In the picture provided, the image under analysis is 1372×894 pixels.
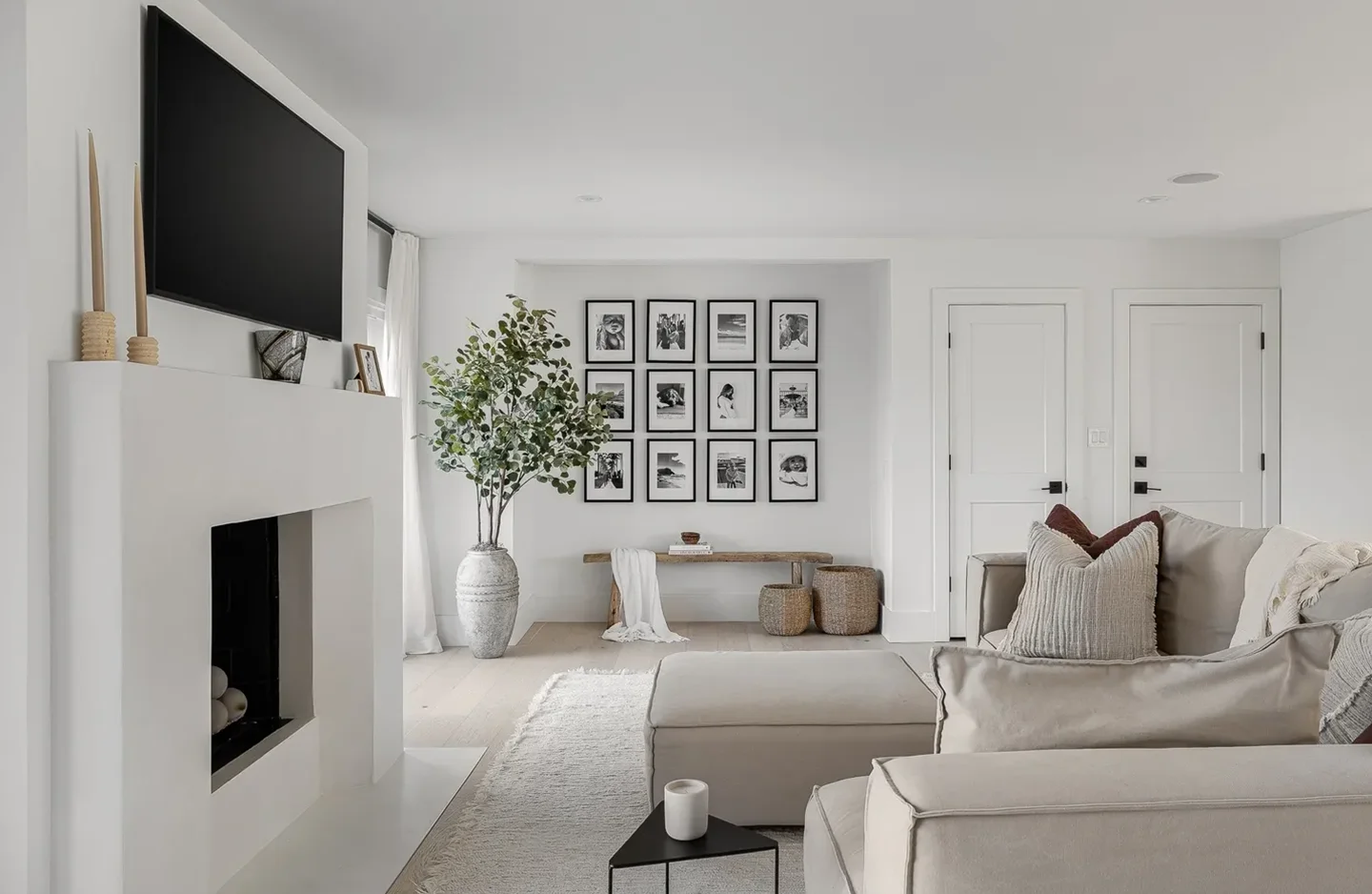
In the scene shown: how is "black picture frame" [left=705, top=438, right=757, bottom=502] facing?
toward the camera

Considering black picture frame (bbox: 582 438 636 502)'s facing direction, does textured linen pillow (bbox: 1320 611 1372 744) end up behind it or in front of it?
in front

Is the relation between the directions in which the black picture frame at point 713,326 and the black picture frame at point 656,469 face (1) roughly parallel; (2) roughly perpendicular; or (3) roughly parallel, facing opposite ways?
roughly parallel

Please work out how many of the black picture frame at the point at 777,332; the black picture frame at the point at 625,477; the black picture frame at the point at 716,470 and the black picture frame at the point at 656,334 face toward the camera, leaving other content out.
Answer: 4

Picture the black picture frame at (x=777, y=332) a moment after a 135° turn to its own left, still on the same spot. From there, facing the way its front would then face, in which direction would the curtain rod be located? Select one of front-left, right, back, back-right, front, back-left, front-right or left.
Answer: back

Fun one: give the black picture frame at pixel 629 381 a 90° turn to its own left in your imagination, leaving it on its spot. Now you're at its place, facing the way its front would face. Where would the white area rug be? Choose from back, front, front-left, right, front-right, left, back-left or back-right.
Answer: right

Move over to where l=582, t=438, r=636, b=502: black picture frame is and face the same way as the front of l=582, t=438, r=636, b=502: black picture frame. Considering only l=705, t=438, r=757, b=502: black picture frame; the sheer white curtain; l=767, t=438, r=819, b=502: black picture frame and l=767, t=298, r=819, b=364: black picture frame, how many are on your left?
3

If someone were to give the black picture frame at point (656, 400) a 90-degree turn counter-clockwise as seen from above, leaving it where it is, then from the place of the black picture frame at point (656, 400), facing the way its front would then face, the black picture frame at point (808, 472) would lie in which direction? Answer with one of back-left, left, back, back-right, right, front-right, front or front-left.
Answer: front

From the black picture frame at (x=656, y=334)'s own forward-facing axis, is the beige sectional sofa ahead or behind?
ahead

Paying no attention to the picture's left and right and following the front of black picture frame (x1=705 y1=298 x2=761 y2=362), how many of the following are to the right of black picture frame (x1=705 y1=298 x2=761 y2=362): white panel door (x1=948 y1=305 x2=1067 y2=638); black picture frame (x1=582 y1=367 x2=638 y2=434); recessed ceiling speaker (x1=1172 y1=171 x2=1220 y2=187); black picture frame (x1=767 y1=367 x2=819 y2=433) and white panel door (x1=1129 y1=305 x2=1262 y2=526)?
1

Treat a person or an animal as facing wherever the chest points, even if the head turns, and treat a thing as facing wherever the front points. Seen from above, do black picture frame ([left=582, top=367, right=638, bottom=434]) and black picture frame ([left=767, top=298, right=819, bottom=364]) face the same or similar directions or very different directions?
same or similar directions

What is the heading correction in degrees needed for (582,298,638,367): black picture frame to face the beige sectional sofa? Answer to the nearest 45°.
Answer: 0° — it already faces it

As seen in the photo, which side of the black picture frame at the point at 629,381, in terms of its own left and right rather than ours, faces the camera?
front

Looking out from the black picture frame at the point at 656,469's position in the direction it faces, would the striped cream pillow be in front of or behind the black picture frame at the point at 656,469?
in front

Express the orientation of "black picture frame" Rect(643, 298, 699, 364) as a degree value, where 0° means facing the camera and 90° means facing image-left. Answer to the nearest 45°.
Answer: approximately 0°

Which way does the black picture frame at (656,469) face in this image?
toward the camera
